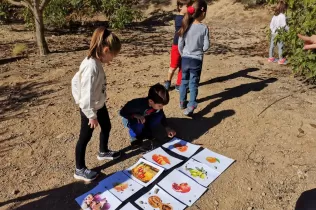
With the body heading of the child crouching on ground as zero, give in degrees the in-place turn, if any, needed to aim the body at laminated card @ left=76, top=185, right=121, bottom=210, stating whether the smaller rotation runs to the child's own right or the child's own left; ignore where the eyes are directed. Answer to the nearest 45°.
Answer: approximately 90° to the child's own right

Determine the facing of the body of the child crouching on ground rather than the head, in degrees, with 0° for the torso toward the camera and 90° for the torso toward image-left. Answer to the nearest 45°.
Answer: approximately 315°

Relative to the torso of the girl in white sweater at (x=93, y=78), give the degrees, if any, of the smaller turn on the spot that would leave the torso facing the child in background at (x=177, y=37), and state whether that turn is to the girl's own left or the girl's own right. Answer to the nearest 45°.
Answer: approximately 45° to the girl's own left

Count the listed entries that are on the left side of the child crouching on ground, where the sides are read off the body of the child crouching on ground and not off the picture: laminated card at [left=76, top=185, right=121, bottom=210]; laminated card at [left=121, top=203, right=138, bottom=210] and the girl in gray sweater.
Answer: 1

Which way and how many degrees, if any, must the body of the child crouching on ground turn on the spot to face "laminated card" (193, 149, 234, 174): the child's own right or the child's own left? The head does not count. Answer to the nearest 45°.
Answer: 0° — they already face it

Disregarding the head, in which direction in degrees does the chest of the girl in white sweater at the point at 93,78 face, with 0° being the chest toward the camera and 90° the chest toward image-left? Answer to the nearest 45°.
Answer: approximately 270°

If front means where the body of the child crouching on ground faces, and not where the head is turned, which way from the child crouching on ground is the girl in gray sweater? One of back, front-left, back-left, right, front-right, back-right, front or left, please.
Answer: left

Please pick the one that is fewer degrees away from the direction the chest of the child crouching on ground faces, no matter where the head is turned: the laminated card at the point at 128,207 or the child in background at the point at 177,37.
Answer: the laminated card

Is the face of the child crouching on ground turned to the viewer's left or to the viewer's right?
to the viewer's right
